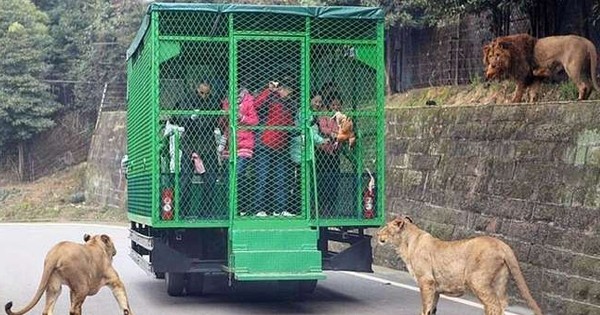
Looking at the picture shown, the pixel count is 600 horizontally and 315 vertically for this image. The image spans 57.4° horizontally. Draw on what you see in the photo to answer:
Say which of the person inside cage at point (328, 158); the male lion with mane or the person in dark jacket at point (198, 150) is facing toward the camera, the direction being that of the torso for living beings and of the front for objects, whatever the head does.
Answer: the person in dark jacket

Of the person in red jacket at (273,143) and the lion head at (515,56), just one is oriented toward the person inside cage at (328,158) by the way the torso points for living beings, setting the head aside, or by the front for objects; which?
the lion head

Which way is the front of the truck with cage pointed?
away from the camera

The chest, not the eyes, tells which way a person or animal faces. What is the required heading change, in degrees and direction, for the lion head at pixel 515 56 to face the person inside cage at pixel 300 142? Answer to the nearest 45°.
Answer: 0° — it already faces them

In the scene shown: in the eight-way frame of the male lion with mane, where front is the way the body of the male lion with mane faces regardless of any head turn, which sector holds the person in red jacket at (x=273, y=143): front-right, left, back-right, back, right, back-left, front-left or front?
front-left

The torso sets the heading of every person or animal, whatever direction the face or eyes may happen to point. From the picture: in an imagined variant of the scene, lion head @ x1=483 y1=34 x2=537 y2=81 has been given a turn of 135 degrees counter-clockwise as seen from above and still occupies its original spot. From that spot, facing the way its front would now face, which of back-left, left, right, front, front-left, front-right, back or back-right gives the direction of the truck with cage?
back-right

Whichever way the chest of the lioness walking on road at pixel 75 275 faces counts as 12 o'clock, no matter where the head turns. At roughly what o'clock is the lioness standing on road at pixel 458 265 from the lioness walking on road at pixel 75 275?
the lioness standing on road at pixel 458 265 is roughly at 2 o'clock from the lioness walking on road at pixel 75 275.

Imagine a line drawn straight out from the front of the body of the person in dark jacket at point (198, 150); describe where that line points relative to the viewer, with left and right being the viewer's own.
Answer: facing the viewer

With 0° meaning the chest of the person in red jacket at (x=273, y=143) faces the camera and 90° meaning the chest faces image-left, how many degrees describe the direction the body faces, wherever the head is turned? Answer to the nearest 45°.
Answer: approximately 0°

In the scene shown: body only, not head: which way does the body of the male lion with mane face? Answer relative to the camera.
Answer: to the viewer's left

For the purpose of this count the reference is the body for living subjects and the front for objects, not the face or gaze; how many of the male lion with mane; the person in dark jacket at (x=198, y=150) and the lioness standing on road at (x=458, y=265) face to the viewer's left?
2

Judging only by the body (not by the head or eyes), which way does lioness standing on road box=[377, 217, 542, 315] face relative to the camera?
to the viewer's left

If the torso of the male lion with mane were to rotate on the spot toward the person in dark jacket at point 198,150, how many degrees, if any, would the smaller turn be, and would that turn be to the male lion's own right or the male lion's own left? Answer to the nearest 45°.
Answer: approximately 45° to the male lion's own left
